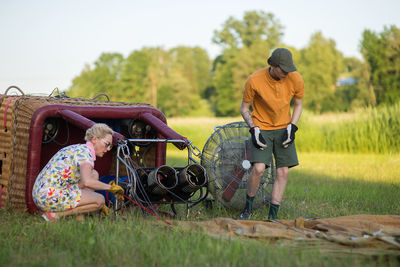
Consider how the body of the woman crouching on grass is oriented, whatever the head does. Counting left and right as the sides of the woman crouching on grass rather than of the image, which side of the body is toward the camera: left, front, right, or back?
right

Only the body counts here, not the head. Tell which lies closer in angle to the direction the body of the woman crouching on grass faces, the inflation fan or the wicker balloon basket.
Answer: the inflation fan

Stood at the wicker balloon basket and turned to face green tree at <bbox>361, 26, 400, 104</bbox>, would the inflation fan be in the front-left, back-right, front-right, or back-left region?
front-right

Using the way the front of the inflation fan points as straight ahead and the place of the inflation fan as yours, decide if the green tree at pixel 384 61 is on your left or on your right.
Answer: on your left

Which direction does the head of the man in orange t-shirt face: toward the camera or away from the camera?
toward the camera

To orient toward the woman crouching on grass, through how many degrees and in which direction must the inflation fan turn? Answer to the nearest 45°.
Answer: approximately 90° to its right

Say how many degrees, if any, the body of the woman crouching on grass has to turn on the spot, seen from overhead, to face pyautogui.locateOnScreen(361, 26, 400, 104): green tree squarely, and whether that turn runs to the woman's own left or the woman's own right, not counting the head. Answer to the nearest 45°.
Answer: approximately 45° to the woman's own left

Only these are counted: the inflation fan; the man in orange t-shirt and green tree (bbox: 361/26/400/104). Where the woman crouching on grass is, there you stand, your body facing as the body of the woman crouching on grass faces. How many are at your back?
0

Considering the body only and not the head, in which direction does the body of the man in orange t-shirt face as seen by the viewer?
toward the camera

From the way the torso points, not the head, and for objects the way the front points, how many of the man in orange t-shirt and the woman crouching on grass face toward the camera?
1

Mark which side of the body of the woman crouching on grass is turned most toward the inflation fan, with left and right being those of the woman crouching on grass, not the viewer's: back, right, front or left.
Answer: front

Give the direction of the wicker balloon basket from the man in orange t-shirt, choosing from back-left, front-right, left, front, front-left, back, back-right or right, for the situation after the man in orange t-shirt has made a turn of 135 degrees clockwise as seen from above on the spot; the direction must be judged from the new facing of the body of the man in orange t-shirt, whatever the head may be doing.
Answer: front-left
